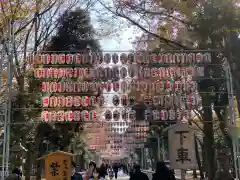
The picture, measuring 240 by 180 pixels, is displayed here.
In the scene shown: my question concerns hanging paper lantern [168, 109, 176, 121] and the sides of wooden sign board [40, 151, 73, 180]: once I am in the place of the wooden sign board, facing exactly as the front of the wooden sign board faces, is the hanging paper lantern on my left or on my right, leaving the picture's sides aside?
on my left

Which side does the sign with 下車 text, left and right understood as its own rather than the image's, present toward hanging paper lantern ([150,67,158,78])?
back

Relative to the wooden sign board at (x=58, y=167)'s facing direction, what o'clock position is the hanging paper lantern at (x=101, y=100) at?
The hanging paper lantern is roughly at 7 o'clock from the wooden sign board.

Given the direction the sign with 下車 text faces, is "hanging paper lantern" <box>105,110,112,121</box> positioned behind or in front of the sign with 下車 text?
behind

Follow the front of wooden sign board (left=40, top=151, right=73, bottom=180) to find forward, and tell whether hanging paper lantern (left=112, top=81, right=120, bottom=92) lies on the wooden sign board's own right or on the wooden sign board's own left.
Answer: on the wooden sign board's own left

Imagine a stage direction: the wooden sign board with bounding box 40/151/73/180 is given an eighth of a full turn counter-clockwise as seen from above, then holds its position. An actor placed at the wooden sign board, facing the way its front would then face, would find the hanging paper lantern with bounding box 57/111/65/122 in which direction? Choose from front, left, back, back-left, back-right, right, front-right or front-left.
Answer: back-left

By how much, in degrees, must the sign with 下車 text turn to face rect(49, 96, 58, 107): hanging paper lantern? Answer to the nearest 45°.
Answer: approximately 135° to its right

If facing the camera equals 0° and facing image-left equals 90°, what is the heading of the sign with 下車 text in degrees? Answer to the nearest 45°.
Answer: approximately 0°

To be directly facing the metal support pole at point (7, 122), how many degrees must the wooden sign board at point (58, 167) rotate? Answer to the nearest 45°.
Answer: approximately 135° to its right

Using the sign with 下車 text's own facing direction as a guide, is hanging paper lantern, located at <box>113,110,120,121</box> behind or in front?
behind

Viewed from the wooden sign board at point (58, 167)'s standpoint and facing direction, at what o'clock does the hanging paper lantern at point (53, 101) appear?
The hanging paper lantern is roughly at 6 o'clock from the wooden sign board.

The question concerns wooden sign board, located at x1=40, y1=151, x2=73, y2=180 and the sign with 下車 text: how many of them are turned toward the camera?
2
